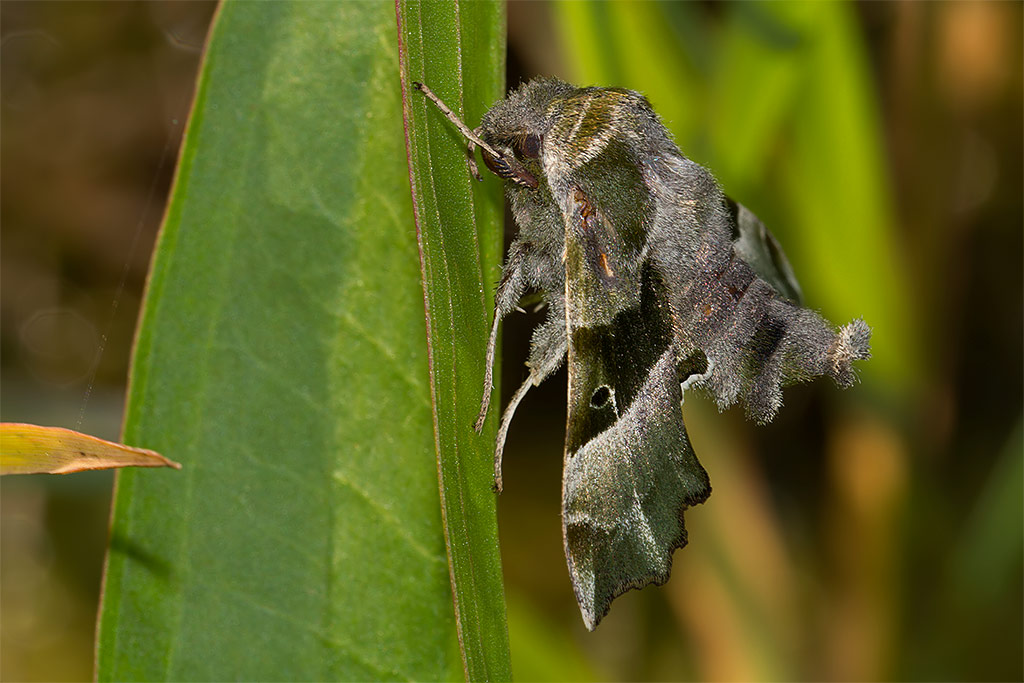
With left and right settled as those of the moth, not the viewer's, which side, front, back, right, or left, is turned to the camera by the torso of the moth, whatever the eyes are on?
left
